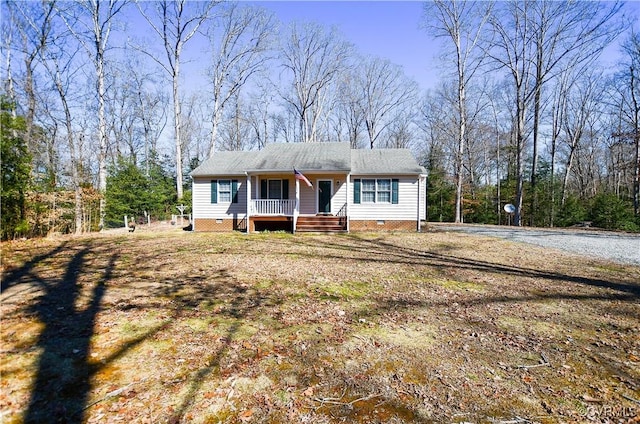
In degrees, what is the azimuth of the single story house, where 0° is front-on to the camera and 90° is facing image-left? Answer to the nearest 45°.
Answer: approximately 0°

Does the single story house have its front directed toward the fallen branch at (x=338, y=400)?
yes
